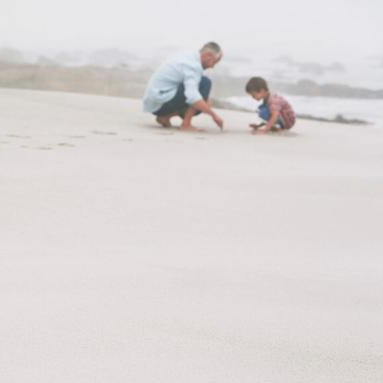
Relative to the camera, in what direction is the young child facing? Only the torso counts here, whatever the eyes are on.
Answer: to the viewer's left
